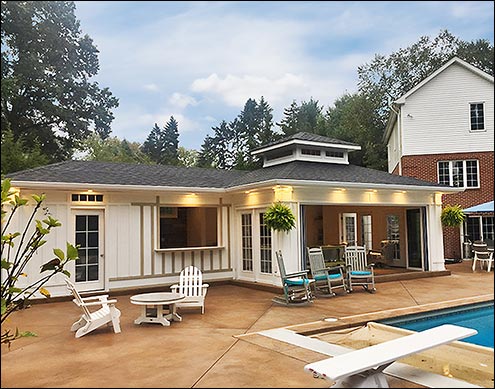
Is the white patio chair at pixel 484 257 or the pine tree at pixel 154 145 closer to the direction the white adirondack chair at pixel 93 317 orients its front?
the white patio chair

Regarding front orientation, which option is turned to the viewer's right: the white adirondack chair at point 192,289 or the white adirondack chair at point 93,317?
the white adirondack chair at point 93,317

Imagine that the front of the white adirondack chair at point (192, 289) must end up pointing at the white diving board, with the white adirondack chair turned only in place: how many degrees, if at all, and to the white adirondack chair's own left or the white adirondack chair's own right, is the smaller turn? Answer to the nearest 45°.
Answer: approximately 45° to the white adirondack chair's own left

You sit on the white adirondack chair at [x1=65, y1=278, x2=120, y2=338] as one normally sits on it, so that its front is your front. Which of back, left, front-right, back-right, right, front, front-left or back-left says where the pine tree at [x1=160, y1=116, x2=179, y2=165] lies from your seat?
left

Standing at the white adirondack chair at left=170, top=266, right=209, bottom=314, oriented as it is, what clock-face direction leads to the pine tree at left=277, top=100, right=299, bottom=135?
The pine tree is roughly at 5 o'clock from the white adirondack chair.

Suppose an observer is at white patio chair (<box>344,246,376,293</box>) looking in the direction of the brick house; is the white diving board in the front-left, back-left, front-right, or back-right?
back-right

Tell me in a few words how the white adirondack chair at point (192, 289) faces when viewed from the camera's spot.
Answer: facing the viewer and to the left of the viewer

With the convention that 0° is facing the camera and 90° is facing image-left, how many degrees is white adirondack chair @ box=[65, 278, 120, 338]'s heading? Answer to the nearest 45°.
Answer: approximately 270°

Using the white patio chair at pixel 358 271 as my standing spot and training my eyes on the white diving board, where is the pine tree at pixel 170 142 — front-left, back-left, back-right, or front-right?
back-right

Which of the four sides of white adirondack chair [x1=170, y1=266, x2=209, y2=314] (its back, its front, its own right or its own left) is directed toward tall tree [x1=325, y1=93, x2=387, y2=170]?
back

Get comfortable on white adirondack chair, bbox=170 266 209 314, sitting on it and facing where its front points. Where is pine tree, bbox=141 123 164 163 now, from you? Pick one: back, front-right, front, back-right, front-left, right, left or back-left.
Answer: back-right

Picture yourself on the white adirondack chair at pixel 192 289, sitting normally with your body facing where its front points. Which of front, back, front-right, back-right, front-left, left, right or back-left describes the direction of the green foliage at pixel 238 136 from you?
back-right
